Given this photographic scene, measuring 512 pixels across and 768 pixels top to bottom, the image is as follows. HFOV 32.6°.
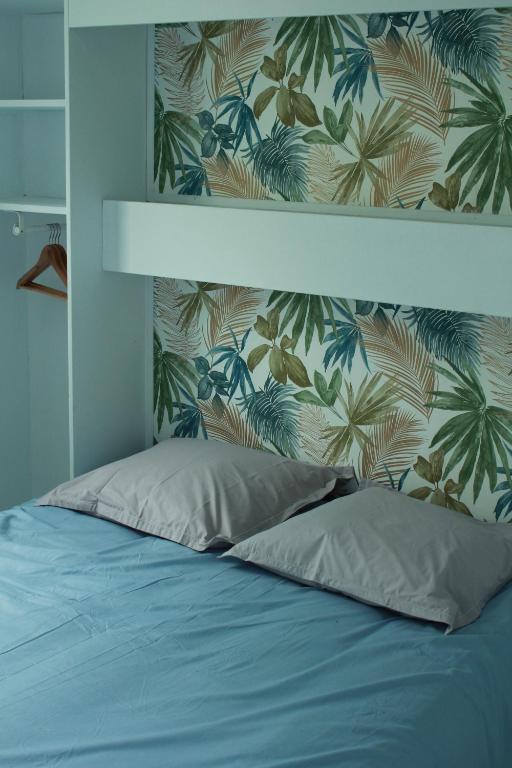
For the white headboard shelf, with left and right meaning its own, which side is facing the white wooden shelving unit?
right

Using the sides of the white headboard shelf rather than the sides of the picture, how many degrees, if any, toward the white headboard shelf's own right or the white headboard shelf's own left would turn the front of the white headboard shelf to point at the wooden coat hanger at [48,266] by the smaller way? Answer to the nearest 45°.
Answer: approximately 90° to the white headboard shelf's own right

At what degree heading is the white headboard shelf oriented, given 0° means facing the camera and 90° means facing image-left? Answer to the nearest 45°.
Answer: approximately 45°
